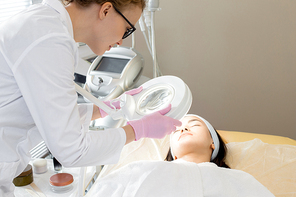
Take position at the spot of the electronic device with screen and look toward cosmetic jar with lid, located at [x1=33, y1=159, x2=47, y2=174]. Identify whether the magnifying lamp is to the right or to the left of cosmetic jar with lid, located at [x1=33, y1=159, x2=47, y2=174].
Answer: left

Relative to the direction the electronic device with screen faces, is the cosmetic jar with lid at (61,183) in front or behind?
in front

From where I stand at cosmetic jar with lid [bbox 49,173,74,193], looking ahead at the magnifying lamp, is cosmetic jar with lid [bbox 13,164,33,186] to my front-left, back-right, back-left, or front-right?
back-left

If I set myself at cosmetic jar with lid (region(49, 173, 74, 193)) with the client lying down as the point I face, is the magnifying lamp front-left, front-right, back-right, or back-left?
front-left

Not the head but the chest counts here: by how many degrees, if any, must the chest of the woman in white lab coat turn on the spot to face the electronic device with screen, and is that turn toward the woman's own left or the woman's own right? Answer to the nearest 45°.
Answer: approximately 90° to the woman's own left

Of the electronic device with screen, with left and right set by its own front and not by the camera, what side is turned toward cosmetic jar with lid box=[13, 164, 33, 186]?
front

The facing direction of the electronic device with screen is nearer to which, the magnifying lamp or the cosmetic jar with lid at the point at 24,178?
the cosmetic jar with lid

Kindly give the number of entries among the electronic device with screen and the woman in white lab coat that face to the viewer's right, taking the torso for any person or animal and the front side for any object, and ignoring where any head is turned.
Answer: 1

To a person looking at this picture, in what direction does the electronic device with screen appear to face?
facing the viewer and to the left of the viewer

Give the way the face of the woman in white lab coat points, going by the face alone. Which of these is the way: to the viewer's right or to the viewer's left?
to the viewer's right

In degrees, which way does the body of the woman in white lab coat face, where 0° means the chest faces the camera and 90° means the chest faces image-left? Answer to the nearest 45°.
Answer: approximately 270°
